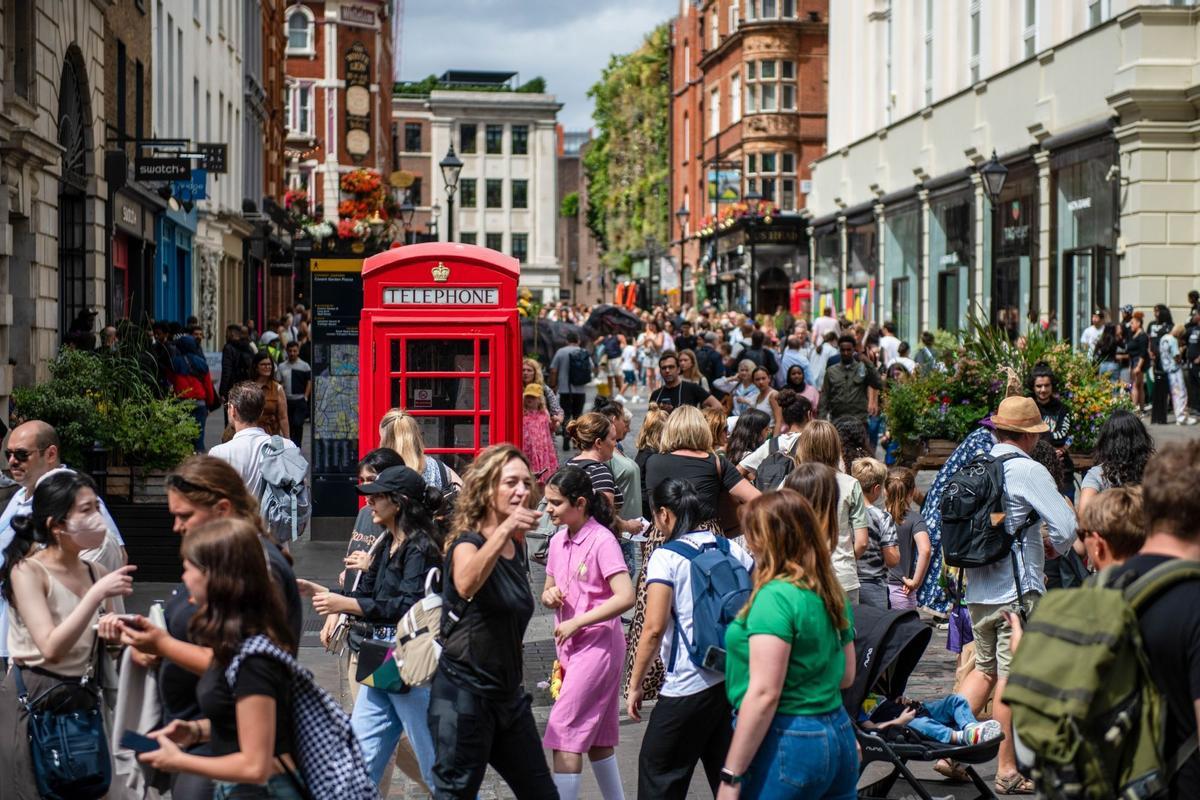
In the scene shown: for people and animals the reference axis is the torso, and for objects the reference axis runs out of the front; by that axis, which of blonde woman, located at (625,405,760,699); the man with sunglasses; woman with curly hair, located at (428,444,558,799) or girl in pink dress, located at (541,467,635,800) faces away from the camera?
the blonde woman

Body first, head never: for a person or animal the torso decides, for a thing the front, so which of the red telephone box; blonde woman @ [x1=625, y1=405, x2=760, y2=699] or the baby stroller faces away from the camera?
the blonde woman

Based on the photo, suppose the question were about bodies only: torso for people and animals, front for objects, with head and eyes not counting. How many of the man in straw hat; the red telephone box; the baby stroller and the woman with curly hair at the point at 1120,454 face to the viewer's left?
0

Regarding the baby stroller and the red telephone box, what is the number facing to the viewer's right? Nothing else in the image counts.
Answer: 1

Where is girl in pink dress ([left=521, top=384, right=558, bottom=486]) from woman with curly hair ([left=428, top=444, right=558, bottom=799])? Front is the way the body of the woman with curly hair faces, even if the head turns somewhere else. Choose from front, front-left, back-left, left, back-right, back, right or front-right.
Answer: back-left

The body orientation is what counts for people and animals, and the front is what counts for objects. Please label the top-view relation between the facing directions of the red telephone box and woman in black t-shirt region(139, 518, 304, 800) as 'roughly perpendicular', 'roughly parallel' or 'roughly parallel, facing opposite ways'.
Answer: roughly perpendicular

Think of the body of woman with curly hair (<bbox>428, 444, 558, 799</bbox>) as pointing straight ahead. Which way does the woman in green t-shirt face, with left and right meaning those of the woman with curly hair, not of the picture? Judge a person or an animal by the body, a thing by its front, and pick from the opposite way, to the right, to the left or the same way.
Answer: the opposite way

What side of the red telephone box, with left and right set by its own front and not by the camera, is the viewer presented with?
front

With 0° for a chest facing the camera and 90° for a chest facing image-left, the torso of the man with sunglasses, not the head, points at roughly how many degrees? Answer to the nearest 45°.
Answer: approximately 45°

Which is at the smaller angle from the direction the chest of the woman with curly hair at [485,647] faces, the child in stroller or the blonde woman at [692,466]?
the child in stroller

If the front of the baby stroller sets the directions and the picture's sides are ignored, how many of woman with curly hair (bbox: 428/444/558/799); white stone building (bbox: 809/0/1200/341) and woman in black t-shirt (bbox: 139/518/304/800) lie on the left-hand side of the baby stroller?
1

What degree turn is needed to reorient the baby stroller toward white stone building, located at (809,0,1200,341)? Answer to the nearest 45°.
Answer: approximately 90° to its left

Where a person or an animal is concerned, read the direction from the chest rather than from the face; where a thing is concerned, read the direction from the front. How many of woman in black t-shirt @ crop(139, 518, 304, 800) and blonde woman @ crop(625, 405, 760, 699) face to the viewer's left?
1

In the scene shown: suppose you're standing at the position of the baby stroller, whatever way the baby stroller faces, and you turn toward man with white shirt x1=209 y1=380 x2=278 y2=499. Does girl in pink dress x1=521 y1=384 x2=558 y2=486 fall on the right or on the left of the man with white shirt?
right

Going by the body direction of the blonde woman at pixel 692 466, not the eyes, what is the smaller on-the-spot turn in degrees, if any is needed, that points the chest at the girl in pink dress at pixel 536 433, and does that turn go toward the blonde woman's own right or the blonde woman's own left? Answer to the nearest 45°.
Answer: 0° — they already face them
